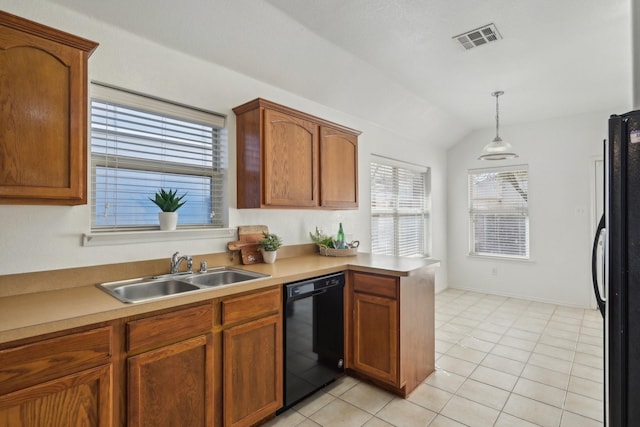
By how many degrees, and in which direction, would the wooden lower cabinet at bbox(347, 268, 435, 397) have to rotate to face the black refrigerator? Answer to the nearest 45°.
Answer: approximately 90° to its left

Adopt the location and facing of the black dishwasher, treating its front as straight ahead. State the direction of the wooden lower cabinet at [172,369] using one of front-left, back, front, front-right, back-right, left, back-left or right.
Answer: right

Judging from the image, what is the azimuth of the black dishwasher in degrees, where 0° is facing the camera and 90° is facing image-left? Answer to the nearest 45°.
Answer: approximately 315°

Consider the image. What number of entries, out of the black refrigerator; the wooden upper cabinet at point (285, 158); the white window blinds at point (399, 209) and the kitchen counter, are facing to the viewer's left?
1

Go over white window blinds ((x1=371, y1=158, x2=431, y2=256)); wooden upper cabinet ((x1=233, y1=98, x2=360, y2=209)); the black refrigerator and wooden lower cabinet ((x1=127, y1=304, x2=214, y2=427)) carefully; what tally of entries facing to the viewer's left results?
1

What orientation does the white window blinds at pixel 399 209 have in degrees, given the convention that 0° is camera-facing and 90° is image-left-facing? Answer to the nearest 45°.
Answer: approximately 315°

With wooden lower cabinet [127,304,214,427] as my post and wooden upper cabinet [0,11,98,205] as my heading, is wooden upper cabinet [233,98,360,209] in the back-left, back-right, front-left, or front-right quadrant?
back-right
